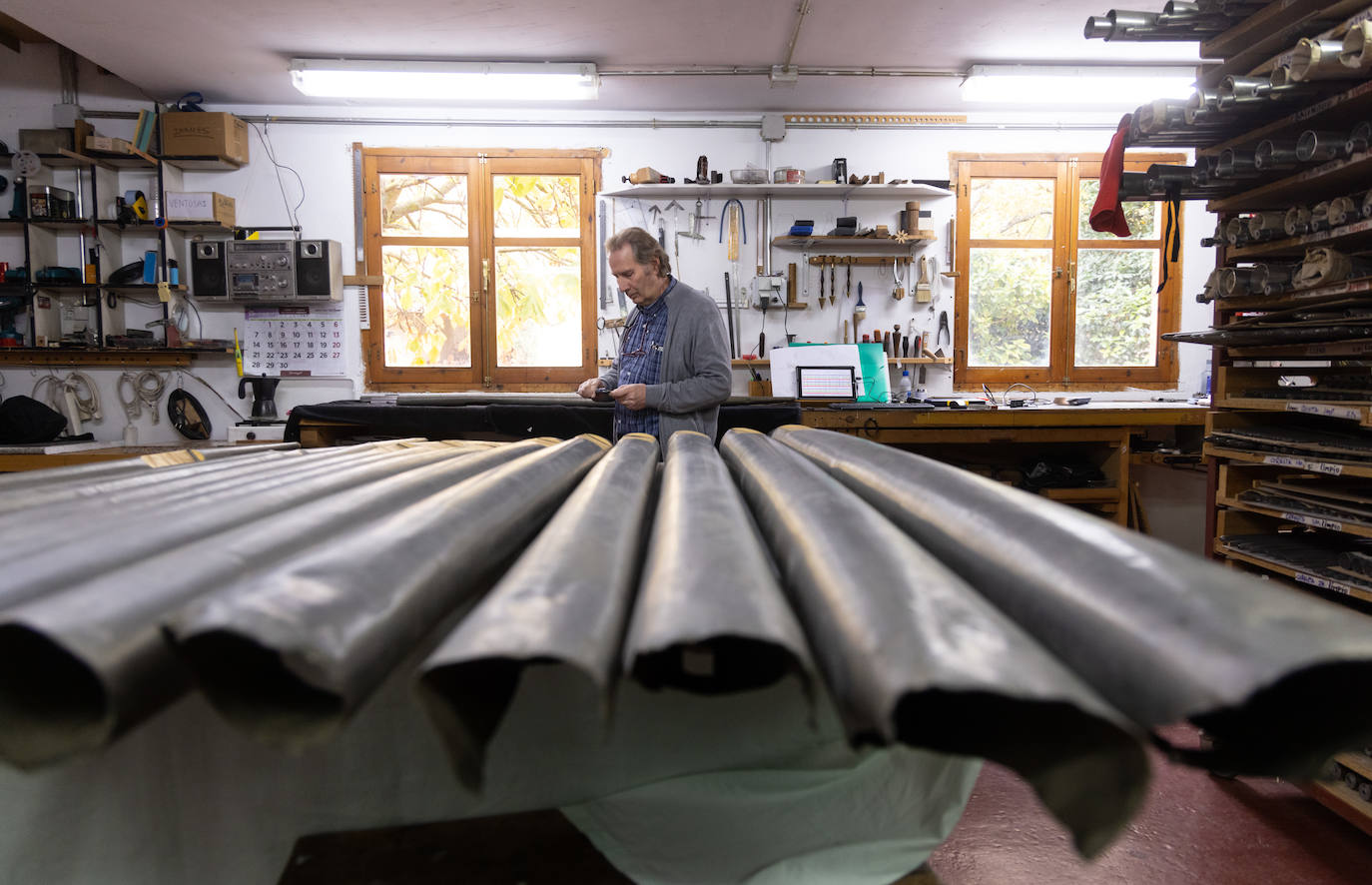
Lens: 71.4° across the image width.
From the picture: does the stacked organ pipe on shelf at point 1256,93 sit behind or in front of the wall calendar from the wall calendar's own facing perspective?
in front

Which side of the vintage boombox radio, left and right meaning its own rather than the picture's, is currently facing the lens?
front

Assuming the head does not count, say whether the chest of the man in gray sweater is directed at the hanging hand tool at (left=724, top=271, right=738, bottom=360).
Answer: no

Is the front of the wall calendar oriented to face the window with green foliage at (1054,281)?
no

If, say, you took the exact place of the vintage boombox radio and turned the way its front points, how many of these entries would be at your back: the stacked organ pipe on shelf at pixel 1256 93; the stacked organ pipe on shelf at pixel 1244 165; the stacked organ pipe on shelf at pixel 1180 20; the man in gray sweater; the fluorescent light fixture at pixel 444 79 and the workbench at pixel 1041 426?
0

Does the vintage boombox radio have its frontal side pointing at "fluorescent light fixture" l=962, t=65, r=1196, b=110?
no

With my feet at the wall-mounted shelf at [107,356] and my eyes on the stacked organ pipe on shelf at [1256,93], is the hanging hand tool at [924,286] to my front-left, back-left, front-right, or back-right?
front-left

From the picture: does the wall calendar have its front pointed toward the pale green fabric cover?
yes

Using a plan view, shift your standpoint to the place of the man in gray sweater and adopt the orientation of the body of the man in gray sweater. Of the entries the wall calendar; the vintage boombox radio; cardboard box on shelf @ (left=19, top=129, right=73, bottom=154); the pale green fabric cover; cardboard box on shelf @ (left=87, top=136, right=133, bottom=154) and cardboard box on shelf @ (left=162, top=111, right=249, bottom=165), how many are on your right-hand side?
5

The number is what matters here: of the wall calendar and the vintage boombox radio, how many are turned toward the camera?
2

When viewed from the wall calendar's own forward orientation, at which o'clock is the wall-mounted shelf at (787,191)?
The wall-mounted shelf is roughly at 10 o'clock from the wall calendar.

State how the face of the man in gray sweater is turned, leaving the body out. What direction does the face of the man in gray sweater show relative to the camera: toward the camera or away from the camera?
toward the camera

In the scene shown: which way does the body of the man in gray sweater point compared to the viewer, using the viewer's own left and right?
facing the viewer and to the left of the viewer

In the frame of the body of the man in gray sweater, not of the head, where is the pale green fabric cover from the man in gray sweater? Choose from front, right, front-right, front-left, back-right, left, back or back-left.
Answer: front-left
